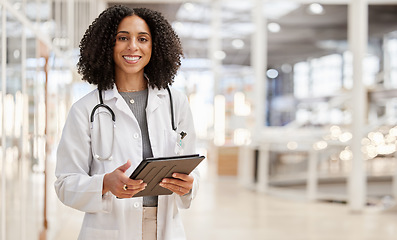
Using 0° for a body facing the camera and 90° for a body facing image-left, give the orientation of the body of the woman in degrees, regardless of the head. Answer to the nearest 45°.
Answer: approximately 0°

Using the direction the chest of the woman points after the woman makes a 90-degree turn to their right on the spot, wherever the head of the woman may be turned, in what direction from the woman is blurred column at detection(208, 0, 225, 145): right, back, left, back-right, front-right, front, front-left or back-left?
right

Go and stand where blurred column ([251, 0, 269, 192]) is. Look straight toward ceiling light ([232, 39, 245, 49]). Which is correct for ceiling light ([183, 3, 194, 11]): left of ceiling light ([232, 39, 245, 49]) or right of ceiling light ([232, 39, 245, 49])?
left

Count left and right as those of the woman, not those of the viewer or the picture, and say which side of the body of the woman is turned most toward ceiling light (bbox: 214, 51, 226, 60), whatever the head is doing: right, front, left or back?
back

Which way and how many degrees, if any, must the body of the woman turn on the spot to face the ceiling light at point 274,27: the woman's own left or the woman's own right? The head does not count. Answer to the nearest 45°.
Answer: approximately 180°

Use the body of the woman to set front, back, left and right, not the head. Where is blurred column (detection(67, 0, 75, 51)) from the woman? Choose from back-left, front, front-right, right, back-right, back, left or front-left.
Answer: back

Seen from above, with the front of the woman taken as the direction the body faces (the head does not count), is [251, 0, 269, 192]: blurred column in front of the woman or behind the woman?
behind

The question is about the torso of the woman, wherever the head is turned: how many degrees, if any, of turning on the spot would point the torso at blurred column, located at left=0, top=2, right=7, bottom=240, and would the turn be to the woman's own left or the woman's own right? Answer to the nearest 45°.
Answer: approximately 135° to the woman's own right
